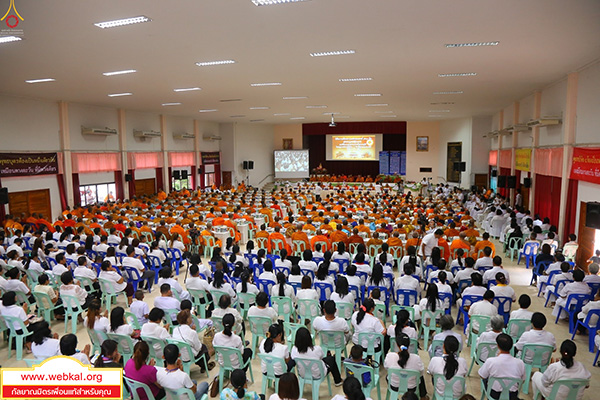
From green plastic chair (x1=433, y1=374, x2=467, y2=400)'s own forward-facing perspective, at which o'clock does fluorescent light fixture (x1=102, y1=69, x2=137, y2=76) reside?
The fluorescent light fixture is roughly at 10 o'clock from the green plastic chair.

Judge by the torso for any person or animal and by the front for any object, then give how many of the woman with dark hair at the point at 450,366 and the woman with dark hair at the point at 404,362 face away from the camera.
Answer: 2

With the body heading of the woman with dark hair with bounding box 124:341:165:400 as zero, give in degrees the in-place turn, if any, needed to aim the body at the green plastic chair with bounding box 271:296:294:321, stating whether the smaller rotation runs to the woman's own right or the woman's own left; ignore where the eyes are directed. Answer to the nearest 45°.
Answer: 0° — they already face it

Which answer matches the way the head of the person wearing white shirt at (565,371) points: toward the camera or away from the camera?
away from the camera

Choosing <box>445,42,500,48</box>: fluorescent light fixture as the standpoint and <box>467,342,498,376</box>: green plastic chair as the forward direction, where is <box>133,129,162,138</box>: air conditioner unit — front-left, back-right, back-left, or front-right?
back-right

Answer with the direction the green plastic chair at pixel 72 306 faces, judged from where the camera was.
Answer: facing away from the viewer and to the right of the viewer

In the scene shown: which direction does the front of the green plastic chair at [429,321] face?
away from the camera

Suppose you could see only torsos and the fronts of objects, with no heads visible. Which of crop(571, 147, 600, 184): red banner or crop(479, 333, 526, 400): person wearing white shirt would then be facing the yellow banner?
the person wearing white shirt

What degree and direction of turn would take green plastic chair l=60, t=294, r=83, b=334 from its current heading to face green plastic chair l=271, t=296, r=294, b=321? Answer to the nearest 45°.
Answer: approximately 90° to its right

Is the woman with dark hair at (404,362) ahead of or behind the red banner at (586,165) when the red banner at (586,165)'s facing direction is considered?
ahead

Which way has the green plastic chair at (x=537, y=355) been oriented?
away from the camera

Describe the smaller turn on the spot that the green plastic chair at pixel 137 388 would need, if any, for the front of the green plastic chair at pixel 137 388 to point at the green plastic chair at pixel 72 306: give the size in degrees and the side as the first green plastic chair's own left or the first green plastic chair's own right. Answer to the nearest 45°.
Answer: approximately 45° to the first green plastic chair's own left

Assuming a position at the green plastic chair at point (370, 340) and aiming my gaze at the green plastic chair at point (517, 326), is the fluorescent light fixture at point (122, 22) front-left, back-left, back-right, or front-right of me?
back-left

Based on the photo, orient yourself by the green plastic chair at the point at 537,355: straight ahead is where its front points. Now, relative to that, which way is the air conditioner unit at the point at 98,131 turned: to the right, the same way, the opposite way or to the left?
to the right

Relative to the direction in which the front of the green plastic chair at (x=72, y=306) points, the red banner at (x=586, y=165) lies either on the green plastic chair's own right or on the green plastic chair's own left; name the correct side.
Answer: on the green plastic chair's own right

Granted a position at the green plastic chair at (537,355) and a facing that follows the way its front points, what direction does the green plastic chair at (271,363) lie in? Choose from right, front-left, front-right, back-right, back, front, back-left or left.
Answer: back-left

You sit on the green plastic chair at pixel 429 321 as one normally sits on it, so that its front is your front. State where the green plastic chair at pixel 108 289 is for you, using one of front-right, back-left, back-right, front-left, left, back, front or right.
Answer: left

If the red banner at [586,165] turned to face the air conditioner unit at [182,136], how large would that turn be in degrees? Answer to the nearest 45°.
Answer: approximately 45° to its right

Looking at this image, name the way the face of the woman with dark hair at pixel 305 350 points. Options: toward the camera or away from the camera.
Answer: away from the camera

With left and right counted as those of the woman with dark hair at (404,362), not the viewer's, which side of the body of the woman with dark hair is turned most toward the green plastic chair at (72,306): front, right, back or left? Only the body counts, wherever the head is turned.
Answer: left

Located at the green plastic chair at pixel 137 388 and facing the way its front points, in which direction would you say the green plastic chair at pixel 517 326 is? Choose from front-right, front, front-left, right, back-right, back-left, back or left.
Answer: front-right

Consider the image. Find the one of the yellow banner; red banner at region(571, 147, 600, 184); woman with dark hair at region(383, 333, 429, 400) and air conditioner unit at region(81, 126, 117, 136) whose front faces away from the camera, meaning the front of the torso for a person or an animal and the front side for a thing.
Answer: the woman with dark hair

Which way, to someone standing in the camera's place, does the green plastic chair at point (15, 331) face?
facing away from the viewer and to the right of the viewer

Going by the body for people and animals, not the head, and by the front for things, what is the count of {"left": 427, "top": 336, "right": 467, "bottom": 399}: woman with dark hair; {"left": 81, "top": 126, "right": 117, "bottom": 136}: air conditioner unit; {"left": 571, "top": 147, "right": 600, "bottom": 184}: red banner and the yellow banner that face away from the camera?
1

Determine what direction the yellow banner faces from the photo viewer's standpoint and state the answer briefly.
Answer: facing the viewer and to the left of the viewer
